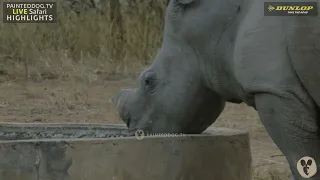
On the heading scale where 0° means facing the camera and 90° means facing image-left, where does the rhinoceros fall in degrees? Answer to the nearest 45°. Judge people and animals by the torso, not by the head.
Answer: approximately 90°

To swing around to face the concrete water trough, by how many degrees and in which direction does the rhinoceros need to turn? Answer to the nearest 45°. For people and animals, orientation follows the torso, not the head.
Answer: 0° — it already faces it
